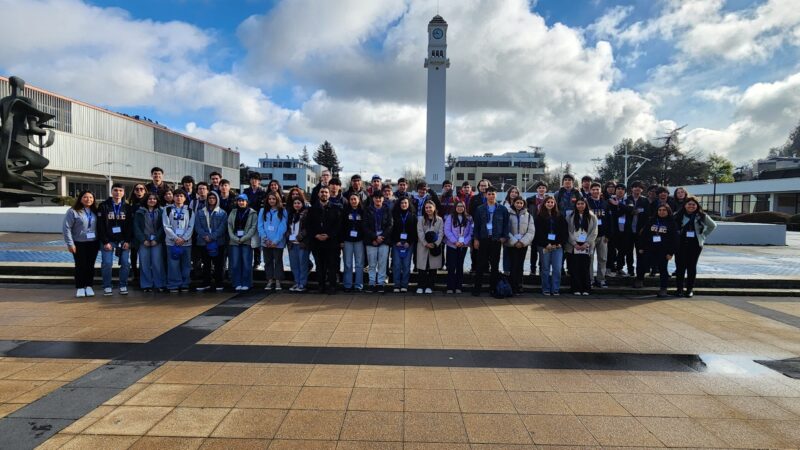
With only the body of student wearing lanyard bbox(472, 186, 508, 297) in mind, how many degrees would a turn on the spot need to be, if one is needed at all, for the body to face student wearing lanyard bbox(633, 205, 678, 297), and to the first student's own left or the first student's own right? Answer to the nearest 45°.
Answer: approximately 90° to the first student's own left

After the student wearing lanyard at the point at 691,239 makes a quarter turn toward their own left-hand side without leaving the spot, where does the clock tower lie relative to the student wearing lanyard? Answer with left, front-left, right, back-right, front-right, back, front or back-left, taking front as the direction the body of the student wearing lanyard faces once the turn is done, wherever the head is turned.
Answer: back-left

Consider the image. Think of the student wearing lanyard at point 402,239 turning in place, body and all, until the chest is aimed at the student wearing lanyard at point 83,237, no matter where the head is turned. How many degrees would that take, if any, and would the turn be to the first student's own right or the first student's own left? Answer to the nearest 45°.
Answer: approximately 90° to the first student's own right

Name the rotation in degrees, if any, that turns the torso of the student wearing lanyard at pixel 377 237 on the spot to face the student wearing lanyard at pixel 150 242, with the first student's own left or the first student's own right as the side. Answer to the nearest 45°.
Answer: approximately 90° to the first student's own right

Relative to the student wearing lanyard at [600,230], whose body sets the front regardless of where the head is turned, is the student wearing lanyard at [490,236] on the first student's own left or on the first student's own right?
on the first student's own right

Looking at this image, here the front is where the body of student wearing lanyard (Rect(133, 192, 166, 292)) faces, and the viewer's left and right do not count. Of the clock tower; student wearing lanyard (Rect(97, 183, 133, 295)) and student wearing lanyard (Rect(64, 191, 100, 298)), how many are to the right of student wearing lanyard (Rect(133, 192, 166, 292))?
2

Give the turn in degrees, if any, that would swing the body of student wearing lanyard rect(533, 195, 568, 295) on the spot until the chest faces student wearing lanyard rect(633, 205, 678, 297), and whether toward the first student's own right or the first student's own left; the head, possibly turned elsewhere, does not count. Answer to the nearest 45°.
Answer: approximately 90° to the first student's own left

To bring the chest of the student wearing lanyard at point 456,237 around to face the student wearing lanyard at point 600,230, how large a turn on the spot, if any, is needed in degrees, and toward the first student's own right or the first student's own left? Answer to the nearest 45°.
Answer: approximately 90° to the first student's own left

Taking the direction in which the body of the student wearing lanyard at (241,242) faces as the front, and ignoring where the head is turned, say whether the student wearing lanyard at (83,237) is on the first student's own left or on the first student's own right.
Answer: on the first student's own right

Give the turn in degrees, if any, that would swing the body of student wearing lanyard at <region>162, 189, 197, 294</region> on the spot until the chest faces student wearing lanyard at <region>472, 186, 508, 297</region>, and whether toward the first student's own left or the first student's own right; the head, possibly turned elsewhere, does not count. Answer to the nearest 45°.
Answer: approximately 45° to the first student's own left
